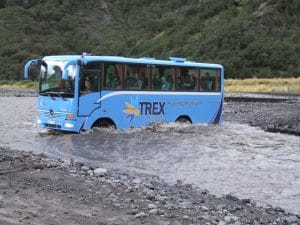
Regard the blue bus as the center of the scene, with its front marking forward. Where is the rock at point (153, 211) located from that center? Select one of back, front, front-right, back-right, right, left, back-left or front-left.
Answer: front-left

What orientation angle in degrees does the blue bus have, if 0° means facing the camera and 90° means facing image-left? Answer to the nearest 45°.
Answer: approximately 45°

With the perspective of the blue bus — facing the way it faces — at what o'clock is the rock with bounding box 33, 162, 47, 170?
The rock is roughly at 11 o'clock from the blue bus.

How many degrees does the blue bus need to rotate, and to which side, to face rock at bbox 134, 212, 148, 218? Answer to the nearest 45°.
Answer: approximately 45° to its left

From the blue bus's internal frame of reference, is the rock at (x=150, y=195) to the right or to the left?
on its left

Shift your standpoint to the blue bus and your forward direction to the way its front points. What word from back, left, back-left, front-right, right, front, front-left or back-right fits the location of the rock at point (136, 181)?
front-left

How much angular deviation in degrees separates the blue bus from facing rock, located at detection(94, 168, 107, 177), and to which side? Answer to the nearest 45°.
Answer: approximately 45° to its left

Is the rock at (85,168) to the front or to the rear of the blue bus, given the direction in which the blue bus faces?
to the front
